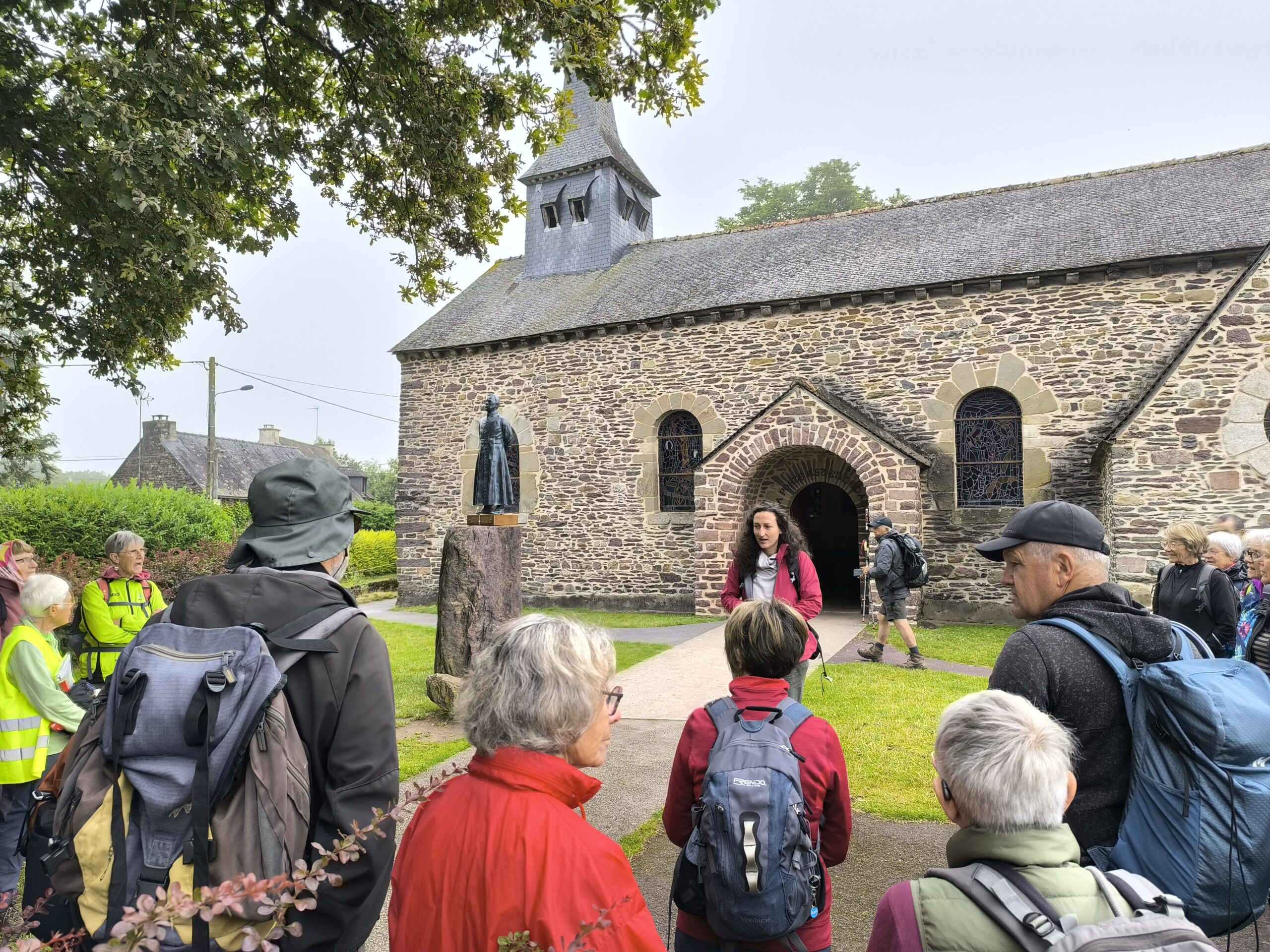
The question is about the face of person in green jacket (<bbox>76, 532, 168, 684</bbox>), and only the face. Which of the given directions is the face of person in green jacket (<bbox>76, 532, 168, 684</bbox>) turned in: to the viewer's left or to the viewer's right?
to the viewer's right

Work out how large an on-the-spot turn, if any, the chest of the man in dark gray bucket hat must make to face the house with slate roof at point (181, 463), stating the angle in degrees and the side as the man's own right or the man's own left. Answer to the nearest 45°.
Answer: approximately 45° to the man's own left

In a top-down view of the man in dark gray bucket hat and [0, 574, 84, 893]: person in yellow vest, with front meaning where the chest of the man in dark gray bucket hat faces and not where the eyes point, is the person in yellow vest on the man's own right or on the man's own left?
on the man's own left

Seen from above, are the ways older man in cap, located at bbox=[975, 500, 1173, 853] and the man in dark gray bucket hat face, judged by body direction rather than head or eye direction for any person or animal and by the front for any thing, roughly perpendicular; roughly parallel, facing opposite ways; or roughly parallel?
roughly perpendicular

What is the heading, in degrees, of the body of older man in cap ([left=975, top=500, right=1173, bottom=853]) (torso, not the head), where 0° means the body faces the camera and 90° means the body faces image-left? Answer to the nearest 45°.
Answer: approximately 90°

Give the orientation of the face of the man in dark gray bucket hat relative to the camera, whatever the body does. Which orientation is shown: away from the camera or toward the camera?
away from the camera

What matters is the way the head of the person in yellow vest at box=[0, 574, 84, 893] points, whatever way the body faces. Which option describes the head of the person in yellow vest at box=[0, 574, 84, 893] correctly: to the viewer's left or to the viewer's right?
to the viewer's right

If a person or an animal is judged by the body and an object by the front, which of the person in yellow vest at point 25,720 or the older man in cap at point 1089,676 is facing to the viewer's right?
the person in yellow vest

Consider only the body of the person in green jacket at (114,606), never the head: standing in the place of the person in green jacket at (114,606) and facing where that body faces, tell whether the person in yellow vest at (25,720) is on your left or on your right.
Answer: on your right

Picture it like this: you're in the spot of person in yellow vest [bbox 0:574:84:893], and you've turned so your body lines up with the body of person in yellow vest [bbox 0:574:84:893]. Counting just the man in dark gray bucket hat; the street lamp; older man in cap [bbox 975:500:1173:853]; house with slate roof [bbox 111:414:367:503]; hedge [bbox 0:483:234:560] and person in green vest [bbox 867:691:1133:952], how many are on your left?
3

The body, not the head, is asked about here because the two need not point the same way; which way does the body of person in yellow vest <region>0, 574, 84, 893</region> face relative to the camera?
to the viewer's right

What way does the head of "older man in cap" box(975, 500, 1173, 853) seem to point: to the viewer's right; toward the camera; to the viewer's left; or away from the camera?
to the viewer's left

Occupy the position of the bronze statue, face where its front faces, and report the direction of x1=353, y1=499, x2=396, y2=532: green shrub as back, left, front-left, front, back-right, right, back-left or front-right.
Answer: back-right
